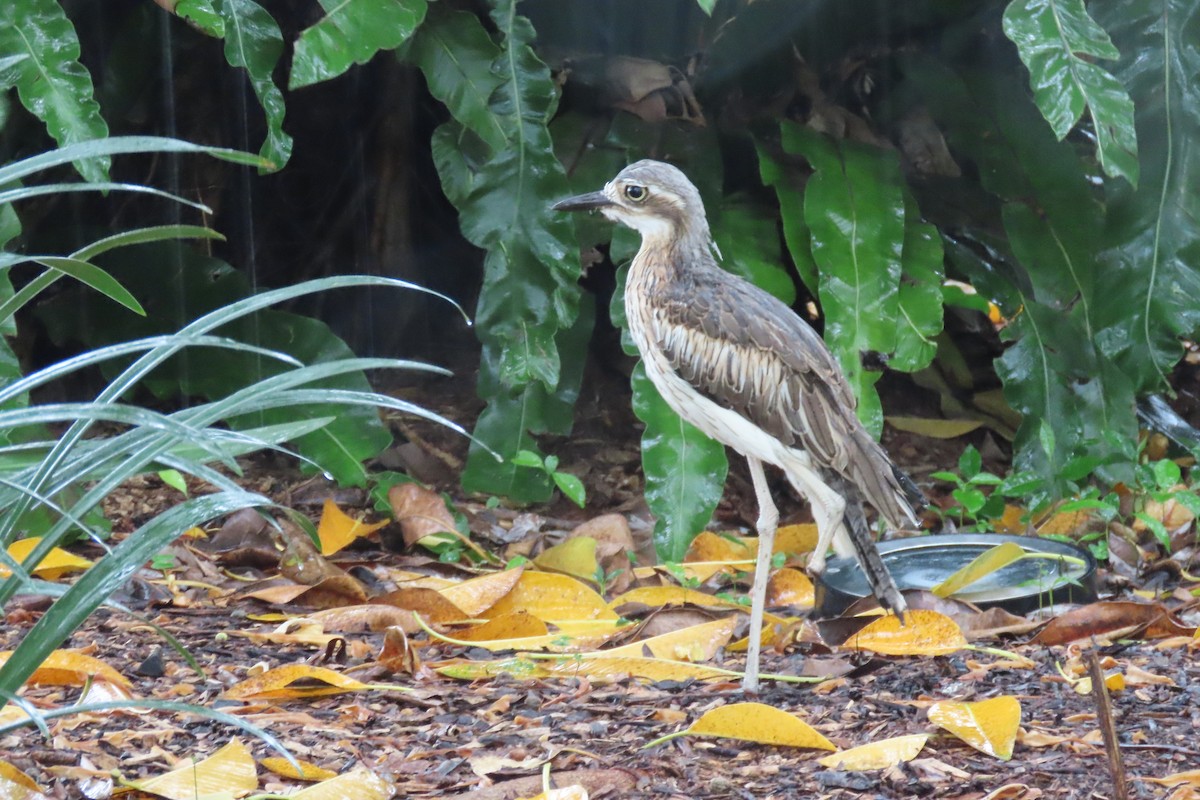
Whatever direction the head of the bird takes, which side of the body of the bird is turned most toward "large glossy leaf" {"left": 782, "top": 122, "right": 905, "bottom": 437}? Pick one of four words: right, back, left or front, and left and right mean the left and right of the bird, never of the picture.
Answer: right

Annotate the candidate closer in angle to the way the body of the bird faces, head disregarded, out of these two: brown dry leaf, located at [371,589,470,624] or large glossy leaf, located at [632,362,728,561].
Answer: the brown dry leaf

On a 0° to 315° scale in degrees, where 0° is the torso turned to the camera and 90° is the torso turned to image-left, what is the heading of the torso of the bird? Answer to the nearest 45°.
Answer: approximately 90°

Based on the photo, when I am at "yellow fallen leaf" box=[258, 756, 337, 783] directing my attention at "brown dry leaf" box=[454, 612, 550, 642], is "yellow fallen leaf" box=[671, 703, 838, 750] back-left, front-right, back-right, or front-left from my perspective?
front-right

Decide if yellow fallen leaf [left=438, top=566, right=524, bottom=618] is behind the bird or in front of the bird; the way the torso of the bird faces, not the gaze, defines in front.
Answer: in front

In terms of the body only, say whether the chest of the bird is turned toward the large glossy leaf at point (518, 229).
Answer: no

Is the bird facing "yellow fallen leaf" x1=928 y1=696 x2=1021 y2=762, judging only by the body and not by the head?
no

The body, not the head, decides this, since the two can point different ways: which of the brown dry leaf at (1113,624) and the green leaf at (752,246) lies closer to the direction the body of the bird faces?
the green leaf

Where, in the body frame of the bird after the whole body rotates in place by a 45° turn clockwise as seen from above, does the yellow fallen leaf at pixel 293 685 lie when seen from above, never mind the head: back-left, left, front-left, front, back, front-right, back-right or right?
left

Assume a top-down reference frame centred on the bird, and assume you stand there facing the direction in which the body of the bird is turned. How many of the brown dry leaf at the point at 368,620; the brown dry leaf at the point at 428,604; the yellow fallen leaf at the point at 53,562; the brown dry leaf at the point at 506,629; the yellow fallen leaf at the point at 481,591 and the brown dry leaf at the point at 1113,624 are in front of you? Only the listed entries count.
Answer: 5

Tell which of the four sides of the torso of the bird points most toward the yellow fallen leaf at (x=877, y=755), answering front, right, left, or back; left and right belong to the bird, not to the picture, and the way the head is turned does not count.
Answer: left

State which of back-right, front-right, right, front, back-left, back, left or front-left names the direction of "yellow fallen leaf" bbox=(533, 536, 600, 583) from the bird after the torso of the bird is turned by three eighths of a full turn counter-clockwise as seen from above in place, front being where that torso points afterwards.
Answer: back

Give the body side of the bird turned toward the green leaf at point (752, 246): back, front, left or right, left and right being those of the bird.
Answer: right

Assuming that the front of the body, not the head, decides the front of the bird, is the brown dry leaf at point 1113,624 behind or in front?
behind

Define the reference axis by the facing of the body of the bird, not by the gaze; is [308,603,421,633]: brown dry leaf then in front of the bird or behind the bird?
in front

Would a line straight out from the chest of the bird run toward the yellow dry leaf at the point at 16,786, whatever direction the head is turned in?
no

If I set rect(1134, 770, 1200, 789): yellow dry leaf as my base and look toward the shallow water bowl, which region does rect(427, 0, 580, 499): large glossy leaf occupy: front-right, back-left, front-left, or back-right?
front-left

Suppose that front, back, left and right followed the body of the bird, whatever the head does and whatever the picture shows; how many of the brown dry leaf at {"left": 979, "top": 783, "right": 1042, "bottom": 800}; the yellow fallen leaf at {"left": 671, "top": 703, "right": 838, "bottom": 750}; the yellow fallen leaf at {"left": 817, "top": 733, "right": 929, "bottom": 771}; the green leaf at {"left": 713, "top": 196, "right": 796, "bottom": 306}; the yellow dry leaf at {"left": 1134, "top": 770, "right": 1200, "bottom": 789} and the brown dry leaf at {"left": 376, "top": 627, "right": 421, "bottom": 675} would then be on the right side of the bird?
1

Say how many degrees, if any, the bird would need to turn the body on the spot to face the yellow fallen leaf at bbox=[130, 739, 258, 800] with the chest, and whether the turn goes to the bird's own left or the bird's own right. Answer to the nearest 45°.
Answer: approximately 45° to the bird's own left

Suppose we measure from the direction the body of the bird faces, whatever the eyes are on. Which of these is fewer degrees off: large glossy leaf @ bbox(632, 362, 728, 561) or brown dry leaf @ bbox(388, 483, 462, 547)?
the brown dry leaf

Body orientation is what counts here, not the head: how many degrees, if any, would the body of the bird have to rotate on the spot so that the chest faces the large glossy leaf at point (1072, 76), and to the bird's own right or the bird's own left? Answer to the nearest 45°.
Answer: approximately 135° to the bird's own right
